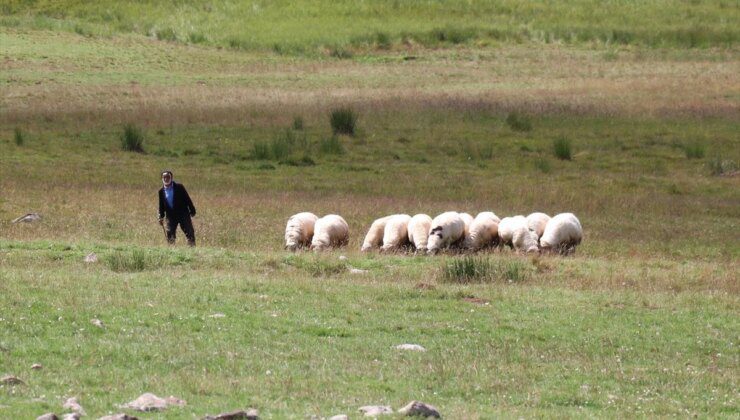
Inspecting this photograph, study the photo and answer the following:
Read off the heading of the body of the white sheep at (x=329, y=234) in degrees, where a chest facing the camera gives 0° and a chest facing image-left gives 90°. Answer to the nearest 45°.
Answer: approximately 45°

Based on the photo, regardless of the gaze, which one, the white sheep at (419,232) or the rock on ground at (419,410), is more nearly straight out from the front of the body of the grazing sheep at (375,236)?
the rock on ground

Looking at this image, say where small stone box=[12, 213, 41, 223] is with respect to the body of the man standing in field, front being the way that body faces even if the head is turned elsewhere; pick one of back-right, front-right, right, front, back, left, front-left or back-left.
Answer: right

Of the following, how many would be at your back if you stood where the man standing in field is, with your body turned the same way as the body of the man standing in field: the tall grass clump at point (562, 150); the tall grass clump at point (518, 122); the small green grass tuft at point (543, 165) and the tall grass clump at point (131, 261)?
3

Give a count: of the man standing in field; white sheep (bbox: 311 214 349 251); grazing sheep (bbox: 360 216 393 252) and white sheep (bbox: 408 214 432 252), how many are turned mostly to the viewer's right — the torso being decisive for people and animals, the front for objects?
0

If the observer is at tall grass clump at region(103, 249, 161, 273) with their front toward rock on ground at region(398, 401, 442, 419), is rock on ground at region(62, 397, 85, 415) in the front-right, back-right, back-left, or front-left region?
front-right

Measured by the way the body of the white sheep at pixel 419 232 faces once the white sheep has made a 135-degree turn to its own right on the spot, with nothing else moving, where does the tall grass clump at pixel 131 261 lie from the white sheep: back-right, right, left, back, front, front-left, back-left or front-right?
left

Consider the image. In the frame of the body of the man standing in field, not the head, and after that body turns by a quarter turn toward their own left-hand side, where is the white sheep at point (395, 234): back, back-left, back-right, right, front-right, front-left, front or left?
front-left

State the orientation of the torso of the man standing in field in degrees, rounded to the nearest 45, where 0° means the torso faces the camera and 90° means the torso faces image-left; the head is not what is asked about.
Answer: approximately 45°
